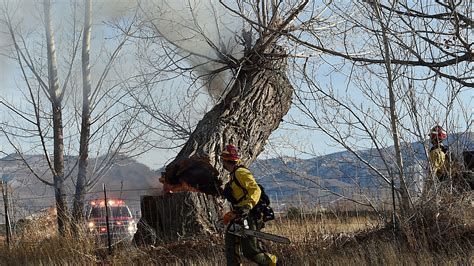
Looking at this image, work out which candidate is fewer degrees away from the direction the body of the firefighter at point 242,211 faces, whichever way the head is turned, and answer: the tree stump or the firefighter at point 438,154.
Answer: the tree stump

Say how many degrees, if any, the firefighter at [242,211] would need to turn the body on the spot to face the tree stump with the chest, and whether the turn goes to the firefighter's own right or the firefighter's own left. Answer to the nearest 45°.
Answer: approximately 45° to the firefighter's own right

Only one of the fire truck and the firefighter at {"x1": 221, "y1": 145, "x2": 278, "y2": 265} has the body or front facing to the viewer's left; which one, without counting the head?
the firefighter

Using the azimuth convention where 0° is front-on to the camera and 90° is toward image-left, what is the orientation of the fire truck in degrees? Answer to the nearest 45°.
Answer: approximately 0°

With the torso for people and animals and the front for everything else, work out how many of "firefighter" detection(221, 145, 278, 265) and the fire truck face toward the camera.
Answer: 1

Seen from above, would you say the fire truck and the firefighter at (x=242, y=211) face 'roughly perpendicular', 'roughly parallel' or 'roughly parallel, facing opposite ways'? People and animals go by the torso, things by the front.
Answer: roughly perpendicular

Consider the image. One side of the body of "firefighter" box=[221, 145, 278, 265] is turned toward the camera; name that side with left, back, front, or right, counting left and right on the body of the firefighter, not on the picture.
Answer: left

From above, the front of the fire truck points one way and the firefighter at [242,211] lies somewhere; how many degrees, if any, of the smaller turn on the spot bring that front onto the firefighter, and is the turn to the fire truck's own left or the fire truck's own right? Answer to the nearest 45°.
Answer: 0° — it already faces them

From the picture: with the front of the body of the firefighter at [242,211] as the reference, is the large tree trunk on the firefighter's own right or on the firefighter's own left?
on the firefighter's own right
